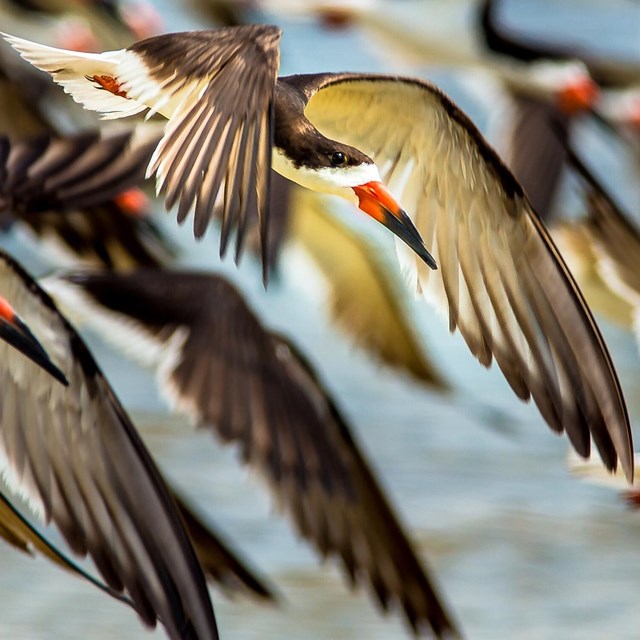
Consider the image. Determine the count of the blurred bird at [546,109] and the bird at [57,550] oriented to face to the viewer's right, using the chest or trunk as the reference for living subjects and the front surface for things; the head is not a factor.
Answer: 2

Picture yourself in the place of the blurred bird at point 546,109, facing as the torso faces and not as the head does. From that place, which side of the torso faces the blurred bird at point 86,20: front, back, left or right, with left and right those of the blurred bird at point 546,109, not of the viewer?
back

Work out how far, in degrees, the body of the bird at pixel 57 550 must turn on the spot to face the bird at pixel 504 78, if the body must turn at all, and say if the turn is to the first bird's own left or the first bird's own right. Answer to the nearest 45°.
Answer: approximately 45° to the first bird's own left

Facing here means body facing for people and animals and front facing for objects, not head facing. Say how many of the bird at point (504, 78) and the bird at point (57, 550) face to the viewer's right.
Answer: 2

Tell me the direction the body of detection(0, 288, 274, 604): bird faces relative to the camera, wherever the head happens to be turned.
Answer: to the viewer's right

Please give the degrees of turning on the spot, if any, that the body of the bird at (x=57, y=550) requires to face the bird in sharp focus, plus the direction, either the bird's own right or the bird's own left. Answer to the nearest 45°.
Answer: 0° — it already faces it

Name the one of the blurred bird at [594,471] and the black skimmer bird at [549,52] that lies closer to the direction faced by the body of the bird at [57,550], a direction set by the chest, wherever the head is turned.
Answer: the blurred bird

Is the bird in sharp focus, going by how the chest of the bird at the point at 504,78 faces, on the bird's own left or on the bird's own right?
on the bird's own right

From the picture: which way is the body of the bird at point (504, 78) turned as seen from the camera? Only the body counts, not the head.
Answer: to the viewer's right

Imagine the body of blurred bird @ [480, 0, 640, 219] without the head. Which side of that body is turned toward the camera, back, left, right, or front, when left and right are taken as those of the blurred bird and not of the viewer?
right
